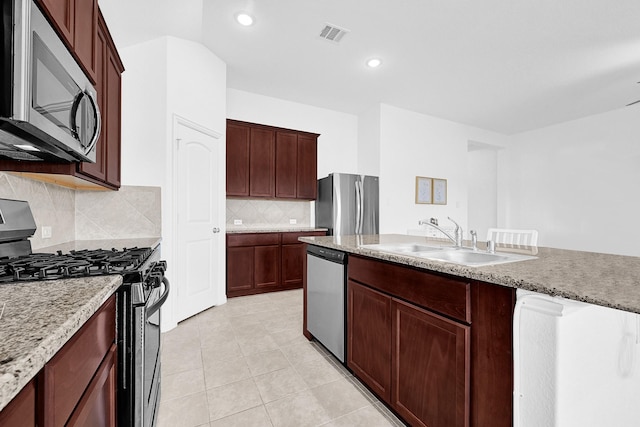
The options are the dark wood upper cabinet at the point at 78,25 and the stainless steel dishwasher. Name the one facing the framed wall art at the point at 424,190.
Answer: the dark wood upper cabinet

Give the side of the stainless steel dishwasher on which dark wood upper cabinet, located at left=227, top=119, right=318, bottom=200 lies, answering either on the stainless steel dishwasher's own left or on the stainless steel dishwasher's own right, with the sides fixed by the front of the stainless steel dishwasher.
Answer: on the stainless steel dishwasher's own right

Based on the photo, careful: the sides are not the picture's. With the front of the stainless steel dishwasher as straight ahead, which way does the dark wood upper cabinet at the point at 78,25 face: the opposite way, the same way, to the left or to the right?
the opposite way

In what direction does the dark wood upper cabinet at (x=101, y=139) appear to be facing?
to the viewer's right

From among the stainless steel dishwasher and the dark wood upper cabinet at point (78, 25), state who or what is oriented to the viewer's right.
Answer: the dark wood upper cabinet

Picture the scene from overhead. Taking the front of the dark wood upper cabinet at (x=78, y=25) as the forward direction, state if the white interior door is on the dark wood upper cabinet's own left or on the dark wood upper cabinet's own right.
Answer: on the dark wood upper cabinet's own left

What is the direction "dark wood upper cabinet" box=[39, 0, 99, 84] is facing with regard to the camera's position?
facing to the right of the viewer

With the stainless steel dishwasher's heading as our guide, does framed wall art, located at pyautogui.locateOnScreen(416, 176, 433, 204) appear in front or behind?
behind

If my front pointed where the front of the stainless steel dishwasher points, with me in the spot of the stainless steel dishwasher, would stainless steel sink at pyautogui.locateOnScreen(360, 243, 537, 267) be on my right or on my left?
on my left

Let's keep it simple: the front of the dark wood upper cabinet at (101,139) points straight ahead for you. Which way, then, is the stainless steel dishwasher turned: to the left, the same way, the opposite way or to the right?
the opposite way

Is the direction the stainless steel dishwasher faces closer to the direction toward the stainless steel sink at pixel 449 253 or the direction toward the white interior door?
the white interior door

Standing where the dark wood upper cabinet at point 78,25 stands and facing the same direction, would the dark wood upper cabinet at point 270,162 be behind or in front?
in front

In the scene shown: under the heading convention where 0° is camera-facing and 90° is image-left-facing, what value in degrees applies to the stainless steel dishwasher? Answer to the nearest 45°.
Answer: approximately 45°
